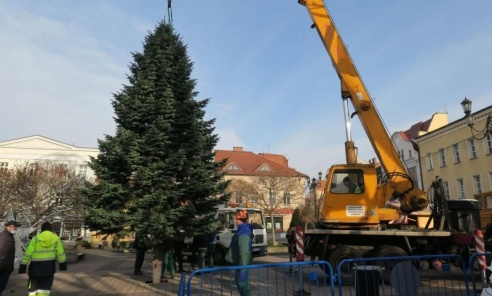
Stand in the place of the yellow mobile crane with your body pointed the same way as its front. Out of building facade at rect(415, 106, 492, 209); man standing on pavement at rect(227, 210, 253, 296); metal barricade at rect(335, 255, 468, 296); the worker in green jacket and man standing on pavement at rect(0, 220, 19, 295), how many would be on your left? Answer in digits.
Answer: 1

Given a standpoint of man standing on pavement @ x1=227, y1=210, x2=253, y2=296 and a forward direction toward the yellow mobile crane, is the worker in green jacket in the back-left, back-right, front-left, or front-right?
back-left

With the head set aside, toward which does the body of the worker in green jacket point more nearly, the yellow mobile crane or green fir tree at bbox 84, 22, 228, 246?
the green fir tree

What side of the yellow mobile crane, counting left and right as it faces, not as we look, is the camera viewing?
right

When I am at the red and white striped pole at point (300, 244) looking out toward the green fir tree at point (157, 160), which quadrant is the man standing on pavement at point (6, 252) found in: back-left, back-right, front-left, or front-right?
front-left

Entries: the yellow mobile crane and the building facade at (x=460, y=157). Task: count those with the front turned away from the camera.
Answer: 0

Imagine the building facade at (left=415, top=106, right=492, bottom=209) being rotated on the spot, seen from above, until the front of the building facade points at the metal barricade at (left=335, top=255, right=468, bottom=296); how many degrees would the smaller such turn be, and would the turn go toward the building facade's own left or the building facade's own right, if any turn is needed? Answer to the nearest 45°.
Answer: approximately 45° to the building facade's own left

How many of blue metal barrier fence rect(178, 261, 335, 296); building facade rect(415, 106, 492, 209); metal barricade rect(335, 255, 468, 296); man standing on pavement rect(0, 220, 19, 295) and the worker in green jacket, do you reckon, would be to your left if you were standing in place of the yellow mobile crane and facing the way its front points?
1

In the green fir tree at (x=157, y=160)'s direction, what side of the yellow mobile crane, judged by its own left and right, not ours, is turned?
back

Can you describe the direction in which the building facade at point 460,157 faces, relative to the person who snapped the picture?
facing the viewer and to the left of the viewer
